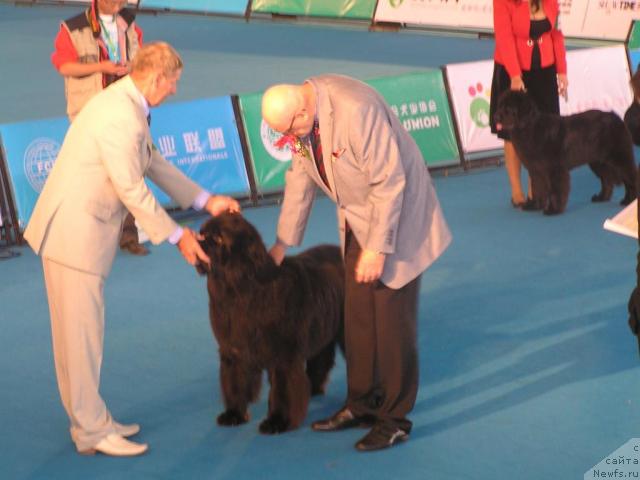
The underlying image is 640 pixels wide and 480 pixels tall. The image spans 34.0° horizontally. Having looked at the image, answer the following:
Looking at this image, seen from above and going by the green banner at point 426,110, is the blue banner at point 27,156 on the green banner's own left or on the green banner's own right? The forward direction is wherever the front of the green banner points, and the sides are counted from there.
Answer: on the green banner's own right

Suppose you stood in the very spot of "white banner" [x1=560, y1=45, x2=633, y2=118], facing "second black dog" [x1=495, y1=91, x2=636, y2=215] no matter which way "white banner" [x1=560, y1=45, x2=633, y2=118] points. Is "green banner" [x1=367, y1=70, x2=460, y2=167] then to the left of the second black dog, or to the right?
right

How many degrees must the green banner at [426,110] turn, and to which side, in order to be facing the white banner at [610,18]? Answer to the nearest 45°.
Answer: approximately 135° to its left

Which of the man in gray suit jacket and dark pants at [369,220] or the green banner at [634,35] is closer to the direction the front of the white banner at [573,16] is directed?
the man in gray suit jacket and dark pants

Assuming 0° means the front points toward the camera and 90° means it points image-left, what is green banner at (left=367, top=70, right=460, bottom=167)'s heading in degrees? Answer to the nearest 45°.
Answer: approximately 0°

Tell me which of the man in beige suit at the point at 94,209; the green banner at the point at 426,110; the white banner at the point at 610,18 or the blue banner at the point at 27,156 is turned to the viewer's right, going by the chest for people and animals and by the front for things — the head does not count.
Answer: the man in beige suit

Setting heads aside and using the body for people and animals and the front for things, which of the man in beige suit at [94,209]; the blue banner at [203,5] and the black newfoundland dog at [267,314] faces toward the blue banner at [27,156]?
the blue banner at [203,5]

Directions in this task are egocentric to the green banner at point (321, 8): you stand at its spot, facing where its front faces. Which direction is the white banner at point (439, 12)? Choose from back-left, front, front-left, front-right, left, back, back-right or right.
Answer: front-left

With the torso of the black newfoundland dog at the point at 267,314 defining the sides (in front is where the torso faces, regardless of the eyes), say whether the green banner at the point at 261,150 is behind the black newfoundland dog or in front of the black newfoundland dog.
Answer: behind

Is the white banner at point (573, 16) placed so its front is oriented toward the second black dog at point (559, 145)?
yes

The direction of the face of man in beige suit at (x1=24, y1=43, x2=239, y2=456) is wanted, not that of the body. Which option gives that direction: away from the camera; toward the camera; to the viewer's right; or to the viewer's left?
to the viewer's right

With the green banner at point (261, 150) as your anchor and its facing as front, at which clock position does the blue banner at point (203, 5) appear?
The blue banner is roughly at 6 o'clock from the green banner.

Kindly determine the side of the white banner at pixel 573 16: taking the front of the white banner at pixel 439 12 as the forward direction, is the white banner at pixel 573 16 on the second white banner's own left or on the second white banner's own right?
on the second white banner's own left

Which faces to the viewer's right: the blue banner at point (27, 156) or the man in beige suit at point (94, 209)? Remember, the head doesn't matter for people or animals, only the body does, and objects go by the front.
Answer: the man in beige suit
